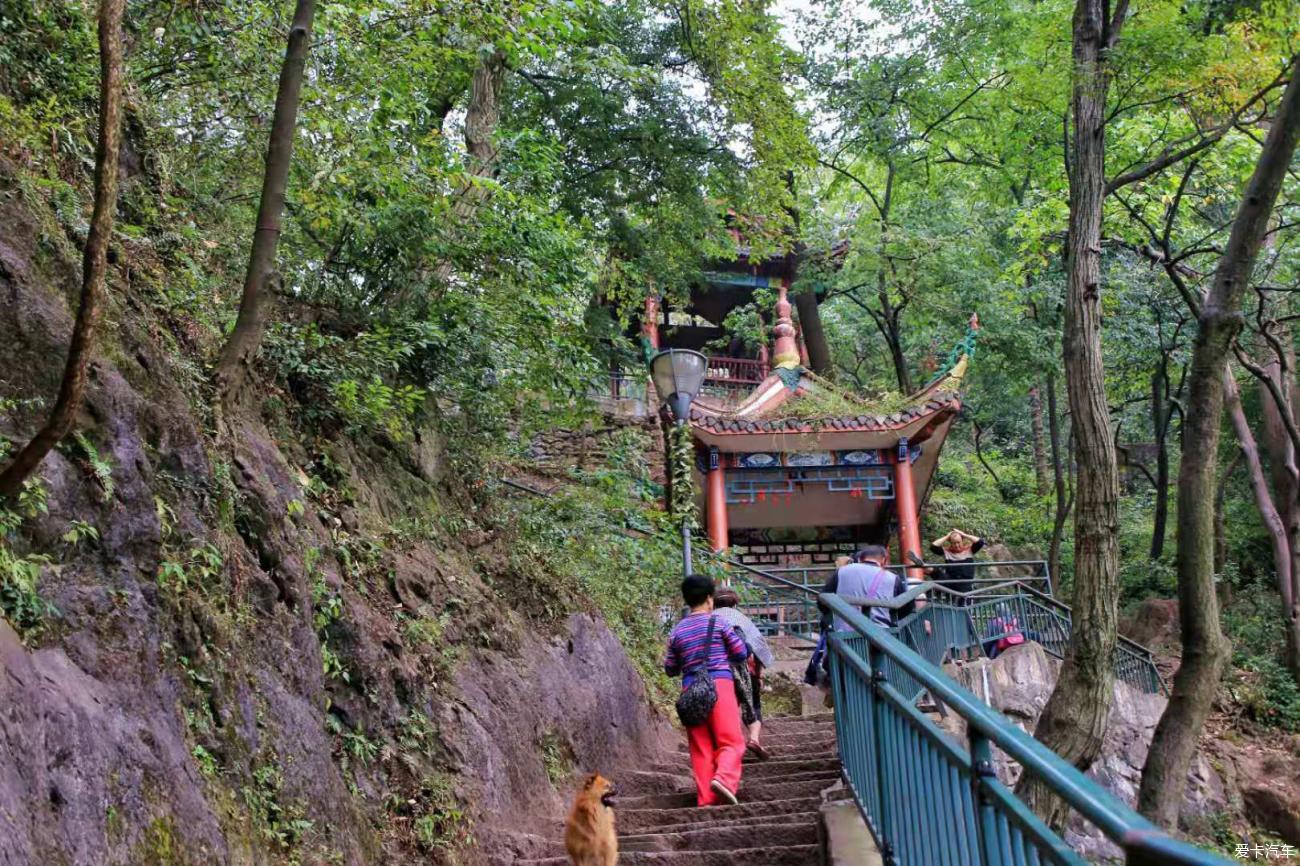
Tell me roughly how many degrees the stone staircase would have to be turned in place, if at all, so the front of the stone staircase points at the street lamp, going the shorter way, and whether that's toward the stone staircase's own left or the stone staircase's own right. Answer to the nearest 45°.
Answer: approximately 180°

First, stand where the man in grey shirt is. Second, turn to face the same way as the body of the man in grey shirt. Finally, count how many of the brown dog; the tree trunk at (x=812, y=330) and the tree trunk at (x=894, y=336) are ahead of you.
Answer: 2

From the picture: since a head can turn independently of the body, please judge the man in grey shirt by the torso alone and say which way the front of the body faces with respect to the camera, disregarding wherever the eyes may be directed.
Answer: away from the camera

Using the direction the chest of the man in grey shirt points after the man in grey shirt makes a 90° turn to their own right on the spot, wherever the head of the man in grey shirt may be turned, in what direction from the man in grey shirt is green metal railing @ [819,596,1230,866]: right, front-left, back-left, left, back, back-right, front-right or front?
right

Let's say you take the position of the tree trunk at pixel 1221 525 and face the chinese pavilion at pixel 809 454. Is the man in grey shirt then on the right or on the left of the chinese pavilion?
left

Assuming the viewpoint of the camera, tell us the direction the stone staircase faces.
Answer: facing the viewer

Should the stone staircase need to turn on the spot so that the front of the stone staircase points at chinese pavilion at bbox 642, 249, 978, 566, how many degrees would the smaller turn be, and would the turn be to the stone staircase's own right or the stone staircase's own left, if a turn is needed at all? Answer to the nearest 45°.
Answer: approximately 180°

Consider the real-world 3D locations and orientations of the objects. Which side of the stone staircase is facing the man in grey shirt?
back

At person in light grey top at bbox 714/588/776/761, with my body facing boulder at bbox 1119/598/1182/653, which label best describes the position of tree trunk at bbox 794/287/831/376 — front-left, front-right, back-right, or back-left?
front-left

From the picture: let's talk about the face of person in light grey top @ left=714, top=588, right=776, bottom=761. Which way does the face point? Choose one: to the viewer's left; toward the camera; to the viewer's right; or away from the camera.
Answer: away from the camera

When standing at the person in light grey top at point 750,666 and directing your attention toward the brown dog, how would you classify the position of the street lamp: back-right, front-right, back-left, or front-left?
back-right

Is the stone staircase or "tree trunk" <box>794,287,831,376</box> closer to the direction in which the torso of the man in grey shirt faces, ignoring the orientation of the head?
the tree trunk

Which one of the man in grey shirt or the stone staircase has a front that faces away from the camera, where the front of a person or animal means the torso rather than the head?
the man in grey shirt

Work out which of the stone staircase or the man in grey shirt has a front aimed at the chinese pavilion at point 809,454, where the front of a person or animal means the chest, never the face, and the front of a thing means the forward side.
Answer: the man in grey shirt

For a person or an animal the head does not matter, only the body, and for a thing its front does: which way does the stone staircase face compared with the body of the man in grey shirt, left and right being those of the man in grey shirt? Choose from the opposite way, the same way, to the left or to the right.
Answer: the opposite way

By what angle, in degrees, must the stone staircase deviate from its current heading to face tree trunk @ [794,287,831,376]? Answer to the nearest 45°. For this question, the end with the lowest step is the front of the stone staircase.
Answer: approximately 180°
